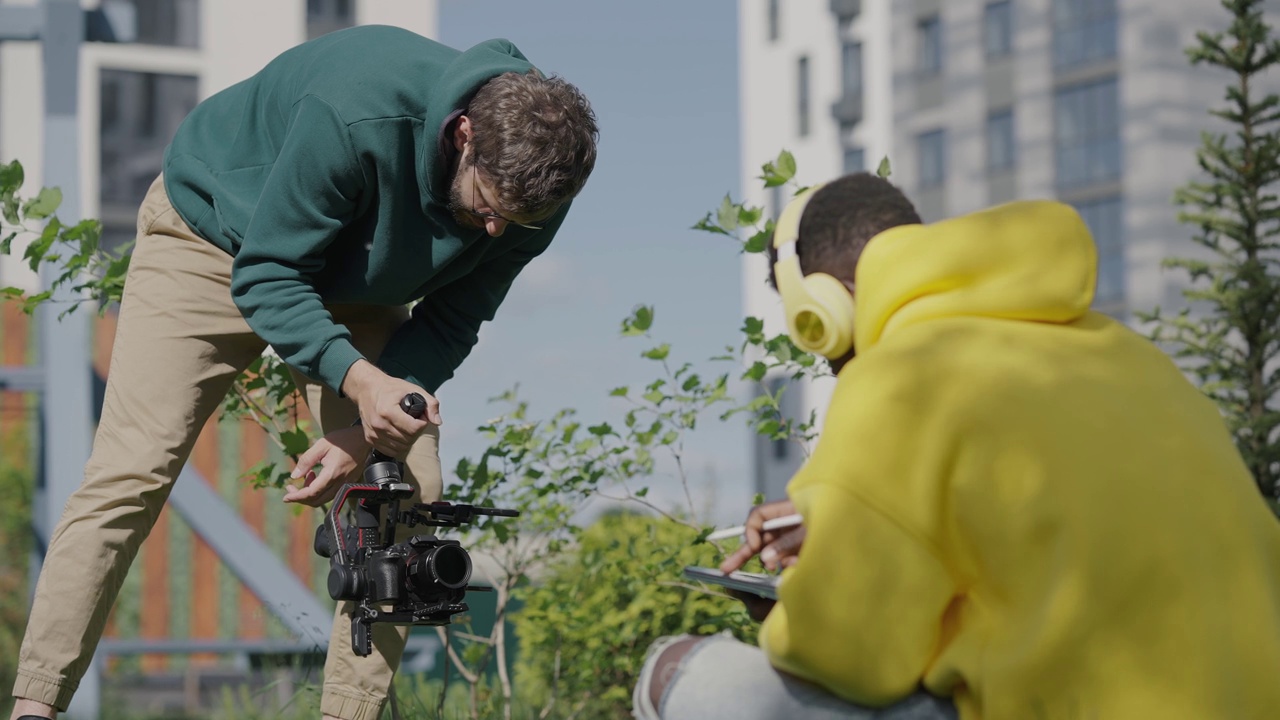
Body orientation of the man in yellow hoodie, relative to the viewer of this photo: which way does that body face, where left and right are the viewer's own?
facing away from the viewer and to the left of the viewer

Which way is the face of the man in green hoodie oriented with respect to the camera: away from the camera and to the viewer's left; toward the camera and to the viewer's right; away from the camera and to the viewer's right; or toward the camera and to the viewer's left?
toward the camera and to the viewer's right

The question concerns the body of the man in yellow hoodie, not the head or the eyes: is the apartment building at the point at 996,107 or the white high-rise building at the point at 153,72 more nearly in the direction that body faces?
the white high-rise building

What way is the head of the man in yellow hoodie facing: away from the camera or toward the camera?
away from the camera

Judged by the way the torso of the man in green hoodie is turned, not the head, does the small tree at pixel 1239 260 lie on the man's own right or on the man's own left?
on the man's own left

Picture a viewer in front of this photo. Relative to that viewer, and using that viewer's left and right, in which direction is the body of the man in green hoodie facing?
facing the viewer and to the right of the viewer

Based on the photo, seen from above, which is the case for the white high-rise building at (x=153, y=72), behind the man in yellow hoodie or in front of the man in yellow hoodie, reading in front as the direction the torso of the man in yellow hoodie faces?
in front

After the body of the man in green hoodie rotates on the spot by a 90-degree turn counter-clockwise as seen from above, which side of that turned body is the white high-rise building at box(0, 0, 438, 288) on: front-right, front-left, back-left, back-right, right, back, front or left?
front-left

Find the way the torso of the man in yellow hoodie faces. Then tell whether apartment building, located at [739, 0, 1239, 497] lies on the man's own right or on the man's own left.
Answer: on the man's own right

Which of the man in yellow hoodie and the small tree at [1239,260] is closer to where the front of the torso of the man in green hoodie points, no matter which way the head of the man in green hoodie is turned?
the man in yellow hoodie

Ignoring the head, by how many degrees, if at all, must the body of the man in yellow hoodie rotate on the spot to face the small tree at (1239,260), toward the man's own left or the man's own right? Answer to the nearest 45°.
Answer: approximately 45° to the man's own right

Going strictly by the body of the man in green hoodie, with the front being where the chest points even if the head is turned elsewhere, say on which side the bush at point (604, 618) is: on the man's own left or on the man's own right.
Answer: on the man's own left
